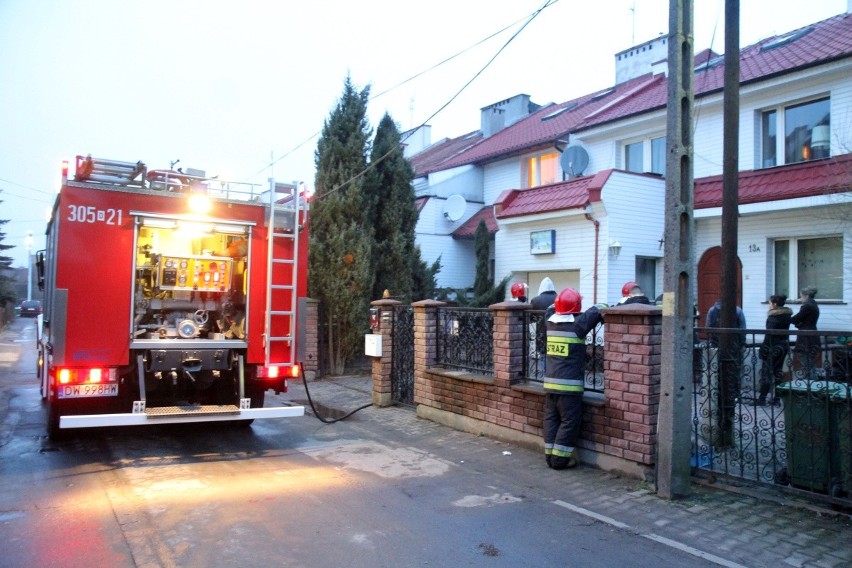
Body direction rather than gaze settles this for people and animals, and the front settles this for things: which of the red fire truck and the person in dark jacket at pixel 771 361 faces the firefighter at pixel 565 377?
the person in dark jacket

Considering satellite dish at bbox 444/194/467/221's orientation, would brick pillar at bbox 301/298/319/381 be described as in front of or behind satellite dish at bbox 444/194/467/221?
in front

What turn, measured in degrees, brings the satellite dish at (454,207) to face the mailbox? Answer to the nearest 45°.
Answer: approximately 45° to its left

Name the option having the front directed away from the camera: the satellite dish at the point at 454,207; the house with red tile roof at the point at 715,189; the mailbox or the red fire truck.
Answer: the red fire truck

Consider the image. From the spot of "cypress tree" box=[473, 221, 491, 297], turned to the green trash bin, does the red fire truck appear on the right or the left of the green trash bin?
right

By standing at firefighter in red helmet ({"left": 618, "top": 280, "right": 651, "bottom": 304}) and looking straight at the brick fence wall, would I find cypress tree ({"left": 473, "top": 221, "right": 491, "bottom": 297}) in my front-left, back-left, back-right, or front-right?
back-right

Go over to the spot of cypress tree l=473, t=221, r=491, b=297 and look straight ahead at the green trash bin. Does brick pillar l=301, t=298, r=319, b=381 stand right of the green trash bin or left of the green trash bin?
right

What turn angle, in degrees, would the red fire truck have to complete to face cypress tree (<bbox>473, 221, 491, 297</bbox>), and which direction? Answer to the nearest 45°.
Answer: approximately 45° to its right

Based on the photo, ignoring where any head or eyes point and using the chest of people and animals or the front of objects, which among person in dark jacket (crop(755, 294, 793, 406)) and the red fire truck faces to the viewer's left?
the person in dark jacket

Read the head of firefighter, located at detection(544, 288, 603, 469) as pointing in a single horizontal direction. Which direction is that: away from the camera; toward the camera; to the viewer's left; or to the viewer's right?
away from the camera

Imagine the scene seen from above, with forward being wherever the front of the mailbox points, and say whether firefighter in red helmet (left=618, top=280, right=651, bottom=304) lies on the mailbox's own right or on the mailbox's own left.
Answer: on the mailbox's own left

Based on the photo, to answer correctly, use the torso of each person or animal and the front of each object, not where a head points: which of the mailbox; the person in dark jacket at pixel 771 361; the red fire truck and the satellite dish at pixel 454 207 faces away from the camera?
the red fire truck

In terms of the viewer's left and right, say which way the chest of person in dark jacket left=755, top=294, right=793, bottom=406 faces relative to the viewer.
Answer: facing to the left of the viewer
